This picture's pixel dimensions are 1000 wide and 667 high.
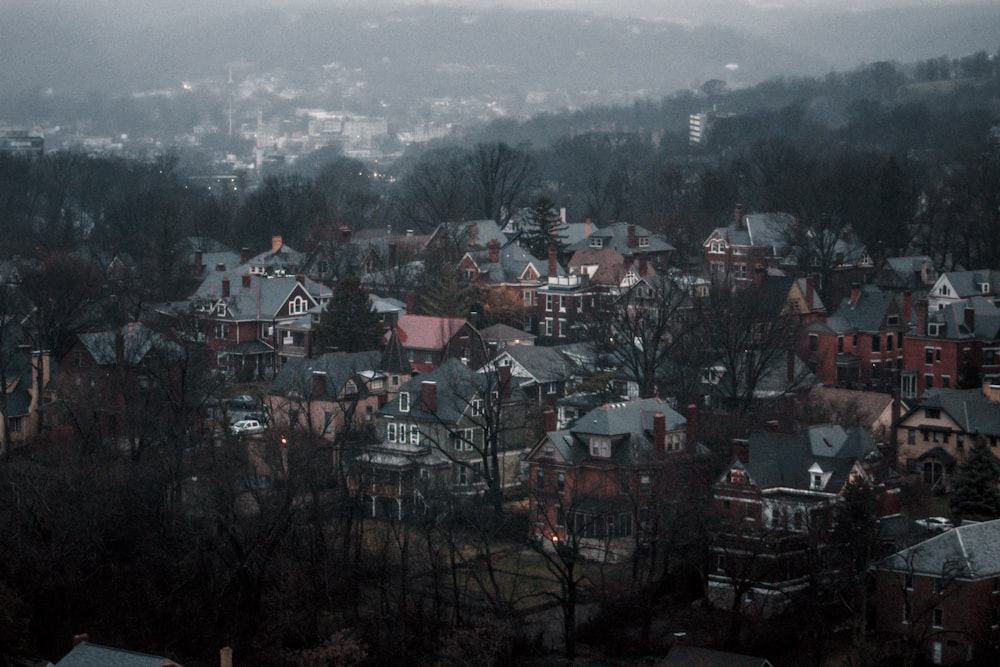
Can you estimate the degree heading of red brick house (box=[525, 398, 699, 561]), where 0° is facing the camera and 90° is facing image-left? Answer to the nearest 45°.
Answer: approximately 45°

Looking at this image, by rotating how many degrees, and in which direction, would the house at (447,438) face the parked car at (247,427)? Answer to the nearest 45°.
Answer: approximately 90° to its right

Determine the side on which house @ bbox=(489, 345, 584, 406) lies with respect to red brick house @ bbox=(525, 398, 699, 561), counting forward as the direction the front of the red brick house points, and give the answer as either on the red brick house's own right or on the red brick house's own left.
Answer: on the red brick house's own right

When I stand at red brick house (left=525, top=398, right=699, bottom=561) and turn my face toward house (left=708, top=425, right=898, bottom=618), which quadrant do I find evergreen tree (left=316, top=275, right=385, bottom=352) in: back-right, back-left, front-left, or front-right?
back-left

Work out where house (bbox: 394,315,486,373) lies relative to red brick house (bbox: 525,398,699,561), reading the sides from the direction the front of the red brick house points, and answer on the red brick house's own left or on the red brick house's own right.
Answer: on the red brick house's own right

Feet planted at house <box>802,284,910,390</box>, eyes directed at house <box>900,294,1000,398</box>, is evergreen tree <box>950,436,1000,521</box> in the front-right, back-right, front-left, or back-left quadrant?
front-right

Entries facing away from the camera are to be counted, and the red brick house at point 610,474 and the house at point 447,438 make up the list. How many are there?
0

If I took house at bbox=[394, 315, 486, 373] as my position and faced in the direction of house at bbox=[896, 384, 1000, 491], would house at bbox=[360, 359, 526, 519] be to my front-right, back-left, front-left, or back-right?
front-right

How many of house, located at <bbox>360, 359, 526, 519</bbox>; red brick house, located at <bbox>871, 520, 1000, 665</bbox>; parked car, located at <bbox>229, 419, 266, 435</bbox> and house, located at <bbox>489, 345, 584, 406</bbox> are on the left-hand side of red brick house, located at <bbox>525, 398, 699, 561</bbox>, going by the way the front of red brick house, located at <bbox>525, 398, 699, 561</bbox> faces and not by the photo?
1

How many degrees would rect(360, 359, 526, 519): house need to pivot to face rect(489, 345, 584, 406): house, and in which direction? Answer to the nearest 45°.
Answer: approximately 180°

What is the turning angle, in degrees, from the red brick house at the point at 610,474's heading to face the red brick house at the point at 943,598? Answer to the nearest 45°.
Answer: approximately 90° to its left

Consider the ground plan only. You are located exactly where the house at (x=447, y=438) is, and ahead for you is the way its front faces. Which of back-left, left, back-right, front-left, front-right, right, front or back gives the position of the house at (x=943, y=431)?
back-left

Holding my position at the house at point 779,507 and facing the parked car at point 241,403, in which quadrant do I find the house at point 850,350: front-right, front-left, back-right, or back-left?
front-right

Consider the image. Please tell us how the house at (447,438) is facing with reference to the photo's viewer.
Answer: facing the viewer and to the left of the viewer

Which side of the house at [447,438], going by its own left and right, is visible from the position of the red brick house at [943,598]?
left

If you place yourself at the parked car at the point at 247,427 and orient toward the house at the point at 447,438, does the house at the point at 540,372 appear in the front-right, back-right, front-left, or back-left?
front-left
